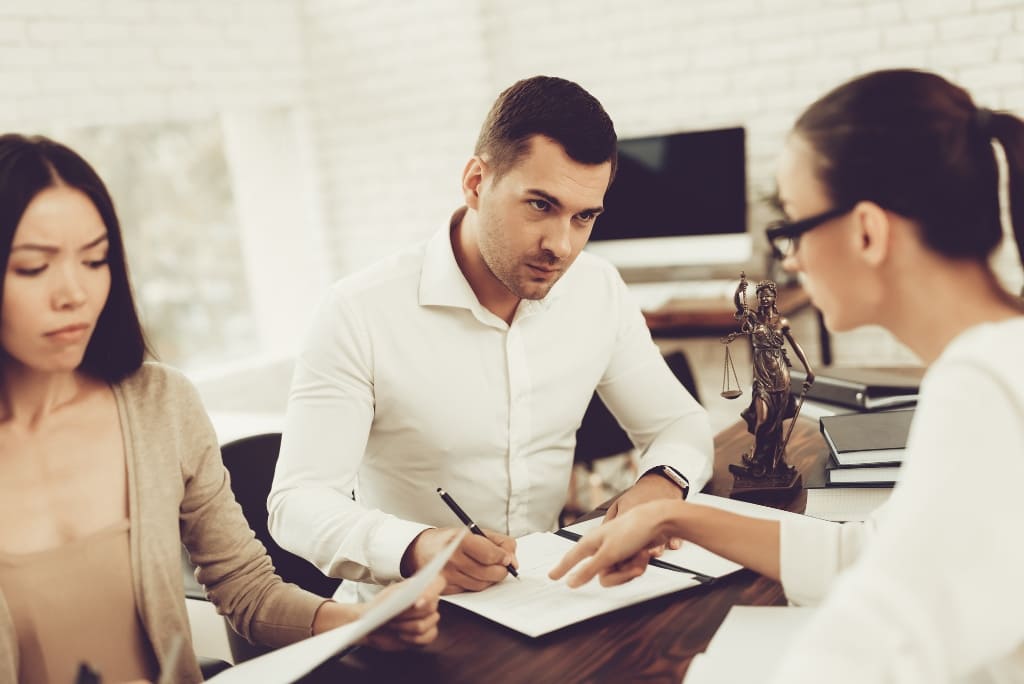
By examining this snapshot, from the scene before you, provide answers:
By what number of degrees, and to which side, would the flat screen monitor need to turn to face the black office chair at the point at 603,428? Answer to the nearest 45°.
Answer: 0° — it already faces it

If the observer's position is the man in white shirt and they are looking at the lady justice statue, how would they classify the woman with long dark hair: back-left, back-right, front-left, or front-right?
back-right

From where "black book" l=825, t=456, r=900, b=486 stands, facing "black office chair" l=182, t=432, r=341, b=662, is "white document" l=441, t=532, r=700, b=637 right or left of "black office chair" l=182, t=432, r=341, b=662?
left

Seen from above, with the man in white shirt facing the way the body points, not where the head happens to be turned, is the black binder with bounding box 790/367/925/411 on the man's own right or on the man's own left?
on the man's own left

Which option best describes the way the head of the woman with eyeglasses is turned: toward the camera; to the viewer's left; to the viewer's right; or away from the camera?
to the viewer's left

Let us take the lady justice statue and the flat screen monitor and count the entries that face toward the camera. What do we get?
2

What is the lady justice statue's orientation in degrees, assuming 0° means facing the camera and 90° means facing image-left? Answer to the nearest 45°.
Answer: approximately 0°

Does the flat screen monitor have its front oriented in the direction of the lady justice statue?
yes

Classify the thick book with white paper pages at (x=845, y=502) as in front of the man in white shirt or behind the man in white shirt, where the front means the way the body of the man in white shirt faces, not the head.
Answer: in front

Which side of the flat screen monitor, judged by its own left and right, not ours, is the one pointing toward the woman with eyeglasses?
front
